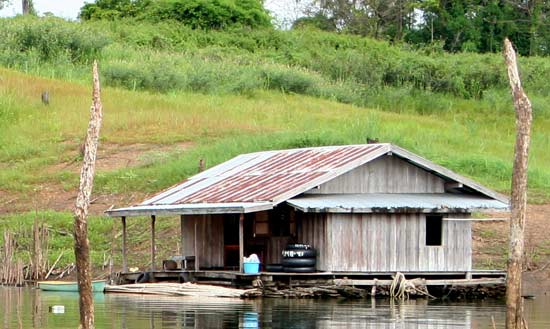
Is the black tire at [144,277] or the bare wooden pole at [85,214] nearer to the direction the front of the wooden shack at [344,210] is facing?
the bare wooden pole

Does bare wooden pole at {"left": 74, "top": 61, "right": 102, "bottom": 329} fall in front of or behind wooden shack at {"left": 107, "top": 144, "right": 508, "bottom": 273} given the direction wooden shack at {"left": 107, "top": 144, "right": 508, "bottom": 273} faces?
in front

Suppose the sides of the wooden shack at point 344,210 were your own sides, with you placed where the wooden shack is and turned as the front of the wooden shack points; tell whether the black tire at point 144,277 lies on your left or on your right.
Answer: on your right

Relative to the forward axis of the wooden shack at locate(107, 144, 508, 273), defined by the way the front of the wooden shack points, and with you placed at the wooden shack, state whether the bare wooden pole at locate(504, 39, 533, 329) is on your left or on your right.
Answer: on your left

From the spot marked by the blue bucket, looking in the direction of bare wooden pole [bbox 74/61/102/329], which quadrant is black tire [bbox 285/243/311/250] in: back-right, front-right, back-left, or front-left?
back-left

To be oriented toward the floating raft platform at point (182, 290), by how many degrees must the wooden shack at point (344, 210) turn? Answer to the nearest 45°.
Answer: approximately 45° to its right

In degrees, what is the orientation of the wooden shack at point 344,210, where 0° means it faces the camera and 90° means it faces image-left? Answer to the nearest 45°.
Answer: approximately 45°

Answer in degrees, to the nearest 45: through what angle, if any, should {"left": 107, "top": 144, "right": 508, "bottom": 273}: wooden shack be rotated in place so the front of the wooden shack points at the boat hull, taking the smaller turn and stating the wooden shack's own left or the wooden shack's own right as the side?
approximately 45° to the wooden shack's own right
